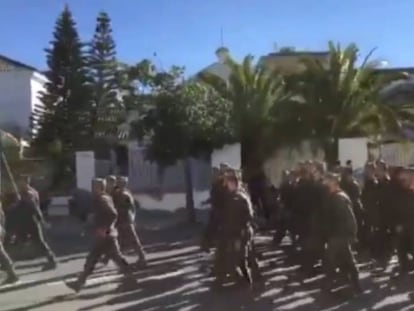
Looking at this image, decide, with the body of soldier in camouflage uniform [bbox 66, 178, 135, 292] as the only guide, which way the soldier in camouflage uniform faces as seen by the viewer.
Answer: to the viewer's left

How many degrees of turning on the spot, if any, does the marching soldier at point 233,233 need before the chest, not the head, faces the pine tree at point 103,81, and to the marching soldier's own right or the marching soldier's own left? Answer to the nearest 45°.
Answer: approximately 90° to the marching soldier's own right

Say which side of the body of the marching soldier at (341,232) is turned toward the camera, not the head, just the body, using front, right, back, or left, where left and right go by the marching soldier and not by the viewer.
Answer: left

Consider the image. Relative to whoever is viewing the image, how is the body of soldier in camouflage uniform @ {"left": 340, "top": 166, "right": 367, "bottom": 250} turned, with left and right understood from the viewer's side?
facing to the left of the viewer

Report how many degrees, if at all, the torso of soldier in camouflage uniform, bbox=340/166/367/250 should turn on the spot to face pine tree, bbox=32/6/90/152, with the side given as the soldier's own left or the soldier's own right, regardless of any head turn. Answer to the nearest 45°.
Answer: approximately 45° to the soldier's own right

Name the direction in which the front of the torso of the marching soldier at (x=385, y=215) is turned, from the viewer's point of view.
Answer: to the viewer's left

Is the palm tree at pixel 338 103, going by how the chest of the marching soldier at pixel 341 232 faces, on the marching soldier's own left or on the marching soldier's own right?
on the marching soldier's own right

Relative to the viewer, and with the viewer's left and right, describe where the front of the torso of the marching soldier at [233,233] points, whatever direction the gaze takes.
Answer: facing to the left of the viewer

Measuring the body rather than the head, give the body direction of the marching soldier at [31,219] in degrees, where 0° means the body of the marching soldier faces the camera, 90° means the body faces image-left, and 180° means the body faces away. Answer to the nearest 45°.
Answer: approximately 90°

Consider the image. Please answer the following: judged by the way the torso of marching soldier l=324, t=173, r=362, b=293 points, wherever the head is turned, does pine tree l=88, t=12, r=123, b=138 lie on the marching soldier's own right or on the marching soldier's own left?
on the marching soldier's own right
